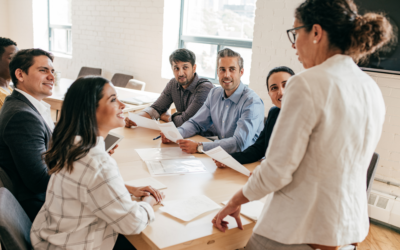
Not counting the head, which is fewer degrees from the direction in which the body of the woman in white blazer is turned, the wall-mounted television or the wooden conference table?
the wooden conference table

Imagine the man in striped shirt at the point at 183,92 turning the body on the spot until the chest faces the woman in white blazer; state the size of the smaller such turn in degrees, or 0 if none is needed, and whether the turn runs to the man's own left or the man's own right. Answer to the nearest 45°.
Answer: approximately 45° to the man's own left

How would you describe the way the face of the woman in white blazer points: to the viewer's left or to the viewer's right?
to the viewer's left

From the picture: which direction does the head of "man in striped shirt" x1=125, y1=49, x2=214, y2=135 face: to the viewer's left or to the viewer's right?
to the viewer's right

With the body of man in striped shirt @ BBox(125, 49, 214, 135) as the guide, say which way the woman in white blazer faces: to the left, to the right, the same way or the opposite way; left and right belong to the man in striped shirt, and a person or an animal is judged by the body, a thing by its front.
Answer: to the right

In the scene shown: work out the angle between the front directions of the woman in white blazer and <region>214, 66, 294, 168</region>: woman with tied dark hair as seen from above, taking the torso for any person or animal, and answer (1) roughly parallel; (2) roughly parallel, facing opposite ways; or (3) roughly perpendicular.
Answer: roughly perpendicular

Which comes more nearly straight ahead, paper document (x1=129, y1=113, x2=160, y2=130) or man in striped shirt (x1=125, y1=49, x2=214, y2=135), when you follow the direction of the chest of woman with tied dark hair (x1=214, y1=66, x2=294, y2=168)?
the paper document
